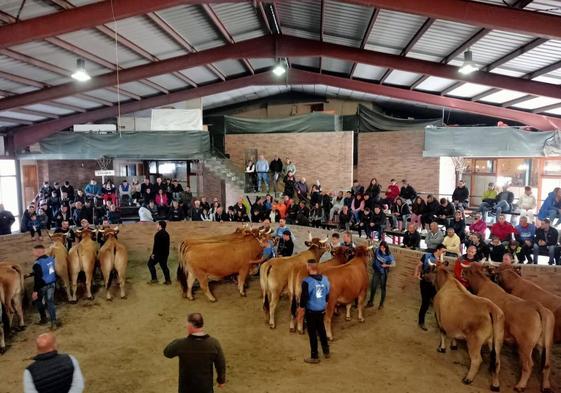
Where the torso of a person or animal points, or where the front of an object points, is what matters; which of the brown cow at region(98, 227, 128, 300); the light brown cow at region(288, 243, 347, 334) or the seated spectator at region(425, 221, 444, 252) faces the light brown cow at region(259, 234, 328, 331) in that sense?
the seated spectator

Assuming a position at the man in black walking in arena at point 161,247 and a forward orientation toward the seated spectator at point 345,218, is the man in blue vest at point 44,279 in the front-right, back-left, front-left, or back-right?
back-right

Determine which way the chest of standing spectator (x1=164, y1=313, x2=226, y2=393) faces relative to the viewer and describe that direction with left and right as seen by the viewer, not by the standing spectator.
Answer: facing away from the viewer

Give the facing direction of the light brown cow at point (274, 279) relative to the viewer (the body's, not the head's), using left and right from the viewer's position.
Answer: facing away from the viewer and to the right of the viewer

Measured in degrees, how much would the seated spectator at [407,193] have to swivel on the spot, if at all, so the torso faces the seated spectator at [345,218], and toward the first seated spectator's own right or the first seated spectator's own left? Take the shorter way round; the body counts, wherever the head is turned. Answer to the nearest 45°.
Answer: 0° — they already face them

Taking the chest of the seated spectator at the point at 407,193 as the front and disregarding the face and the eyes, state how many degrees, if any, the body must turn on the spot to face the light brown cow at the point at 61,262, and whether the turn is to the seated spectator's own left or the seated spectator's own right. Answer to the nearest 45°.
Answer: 0° — they already face it

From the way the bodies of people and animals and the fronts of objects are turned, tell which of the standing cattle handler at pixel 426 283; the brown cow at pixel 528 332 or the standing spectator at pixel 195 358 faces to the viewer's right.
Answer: the standing cattle handler at pixel 426 283
